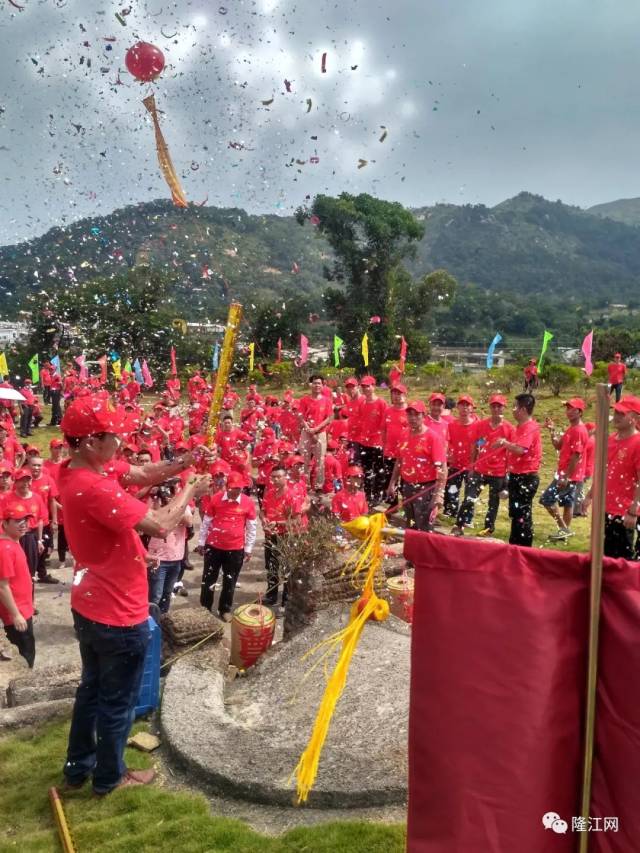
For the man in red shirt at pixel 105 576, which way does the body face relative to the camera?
to the viewer's right

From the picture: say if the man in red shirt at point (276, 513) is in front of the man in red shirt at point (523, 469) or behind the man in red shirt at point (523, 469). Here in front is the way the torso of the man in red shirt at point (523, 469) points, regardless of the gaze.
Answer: in front

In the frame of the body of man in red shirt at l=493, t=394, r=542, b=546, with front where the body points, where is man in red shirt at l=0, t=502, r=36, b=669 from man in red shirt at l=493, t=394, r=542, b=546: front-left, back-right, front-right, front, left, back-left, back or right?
front-left

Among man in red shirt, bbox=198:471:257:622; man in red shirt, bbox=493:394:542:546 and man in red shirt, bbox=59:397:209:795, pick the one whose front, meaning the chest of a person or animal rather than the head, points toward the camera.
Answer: man in red shirt, bbox=198:471:257:622

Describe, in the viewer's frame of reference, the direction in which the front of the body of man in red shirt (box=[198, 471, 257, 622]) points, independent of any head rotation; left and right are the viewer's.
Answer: facing the viewer

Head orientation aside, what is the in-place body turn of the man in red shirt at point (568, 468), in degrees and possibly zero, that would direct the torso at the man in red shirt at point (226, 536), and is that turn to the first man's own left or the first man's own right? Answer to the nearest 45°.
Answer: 0° — they already face them

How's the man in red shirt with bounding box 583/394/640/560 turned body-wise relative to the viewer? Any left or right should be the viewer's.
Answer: facing the viewer and to the left of the viewer

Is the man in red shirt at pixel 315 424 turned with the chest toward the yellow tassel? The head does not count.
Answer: yes

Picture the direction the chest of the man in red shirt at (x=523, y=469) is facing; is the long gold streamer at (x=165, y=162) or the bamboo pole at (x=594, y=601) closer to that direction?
the long gold streamer

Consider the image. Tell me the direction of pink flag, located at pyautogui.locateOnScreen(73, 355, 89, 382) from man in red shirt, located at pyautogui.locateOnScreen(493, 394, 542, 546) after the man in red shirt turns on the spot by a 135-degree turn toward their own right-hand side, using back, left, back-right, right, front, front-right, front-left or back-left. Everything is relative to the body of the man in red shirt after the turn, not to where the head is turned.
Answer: left

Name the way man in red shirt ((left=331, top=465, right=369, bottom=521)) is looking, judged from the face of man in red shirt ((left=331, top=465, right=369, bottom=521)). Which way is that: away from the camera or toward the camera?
toward the camera

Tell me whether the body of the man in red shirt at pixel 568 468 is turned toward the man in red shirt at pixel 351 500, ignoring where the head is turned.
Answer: yes

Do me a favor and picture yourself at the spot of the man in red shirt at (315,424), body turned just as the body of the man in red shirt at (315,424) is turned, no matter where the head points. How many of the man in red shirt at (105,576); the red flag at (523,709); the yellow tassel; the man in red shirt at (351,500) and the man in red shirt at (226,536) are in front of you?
5

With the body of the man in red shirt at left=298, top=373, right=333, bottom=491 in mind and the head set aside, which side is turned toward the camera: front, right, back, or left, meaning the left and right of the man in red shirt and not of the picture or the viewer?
front

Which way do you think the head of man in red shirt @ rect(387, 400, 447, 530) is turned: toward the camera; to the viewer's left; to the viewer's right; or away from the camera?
toward the camera

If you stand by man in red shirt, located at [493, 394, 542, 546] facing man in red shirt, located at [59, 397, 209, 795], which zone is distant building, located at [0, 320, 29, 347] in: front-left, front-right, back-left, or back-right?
back-right

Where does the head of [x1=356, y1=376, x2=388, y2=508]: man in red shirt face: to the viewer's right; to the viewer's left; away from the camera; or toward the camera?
toward the camera

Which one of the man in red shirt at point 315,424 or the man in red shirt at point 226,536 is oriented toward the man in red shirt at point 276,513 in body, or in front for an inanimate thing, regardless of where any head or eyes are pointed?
the man in red shirt at point 315,424
